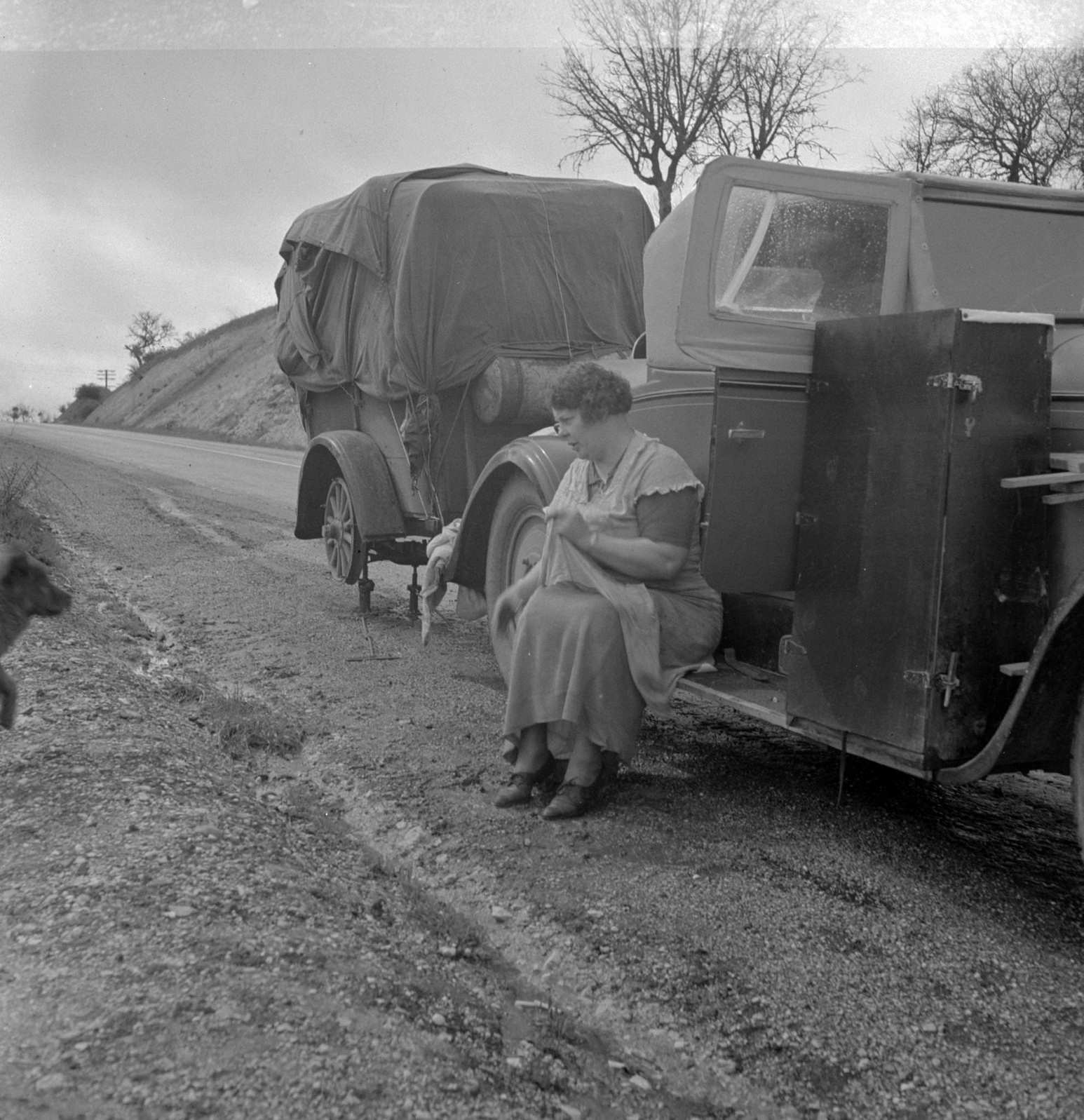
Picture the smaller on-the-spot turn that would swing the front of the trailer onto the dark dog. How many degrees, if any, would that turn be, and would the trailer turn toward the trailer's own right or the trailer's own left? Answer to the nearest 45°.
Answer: approximately 90° to the trailer's own right

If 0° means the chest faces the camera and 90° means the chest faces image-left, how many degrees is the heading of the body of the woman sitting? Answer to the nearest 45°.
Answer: approximately 45°

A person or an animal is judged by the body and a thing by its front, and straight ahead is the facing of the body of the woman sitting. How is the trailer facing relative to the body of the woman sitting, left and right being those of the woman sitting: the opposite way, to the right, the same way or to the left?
to the left

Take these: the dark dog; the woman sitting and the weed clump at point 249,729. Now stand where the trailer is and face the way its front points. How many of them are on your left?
0

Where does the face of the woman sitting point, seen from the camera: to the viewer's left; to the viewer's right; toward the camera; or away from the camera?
to the viewer's left

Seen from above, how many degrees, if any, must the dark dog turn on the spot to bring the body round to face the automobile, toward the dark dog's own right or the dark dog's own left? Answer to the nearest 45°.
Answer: approximately 45° to the dark dog's own right

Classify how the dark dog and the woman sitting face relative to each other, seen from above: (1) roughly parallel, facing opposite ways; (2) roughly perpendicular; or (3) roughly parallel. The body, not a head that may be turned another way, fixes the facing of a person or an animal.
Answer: roughly parallel, facing opposite ways

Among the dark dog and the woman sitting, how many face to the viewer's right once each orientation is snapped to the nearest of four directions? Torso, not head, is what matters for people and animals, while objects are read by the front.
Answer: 1

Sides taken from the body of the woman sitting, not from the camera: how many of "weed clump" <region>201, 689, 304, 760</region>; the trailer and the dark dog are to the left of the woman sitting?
0

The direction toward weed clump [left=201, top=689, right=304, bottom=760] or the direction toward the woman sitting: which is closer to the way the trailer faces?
the woman sitting

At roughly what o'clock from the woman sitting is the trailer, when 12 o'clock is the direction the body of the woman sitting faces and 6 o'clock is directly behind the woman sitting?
The trailer is roughly at 4 o'clock from the woman sitting.

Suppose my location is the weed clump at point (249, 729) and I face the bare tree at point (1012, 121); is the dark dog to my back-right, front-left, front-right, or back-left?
back-left

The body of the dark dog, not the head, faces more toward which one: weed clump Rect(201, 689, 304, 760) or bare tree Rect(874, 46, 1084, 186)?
the weed clump

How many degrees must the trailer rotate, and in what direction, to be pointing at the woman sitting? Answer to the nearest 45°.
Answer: approximately 45° to its right

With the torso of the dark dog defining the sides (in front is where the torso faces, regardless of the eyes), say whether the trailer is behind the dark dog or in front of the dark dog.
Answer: in front

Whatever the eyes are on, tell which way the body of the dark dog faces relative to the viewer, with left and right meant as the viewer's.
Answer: facing to the right of the viewer

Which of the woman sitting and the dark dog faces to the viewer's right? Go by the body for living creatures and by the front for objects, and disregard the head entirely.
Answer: the dark dog
